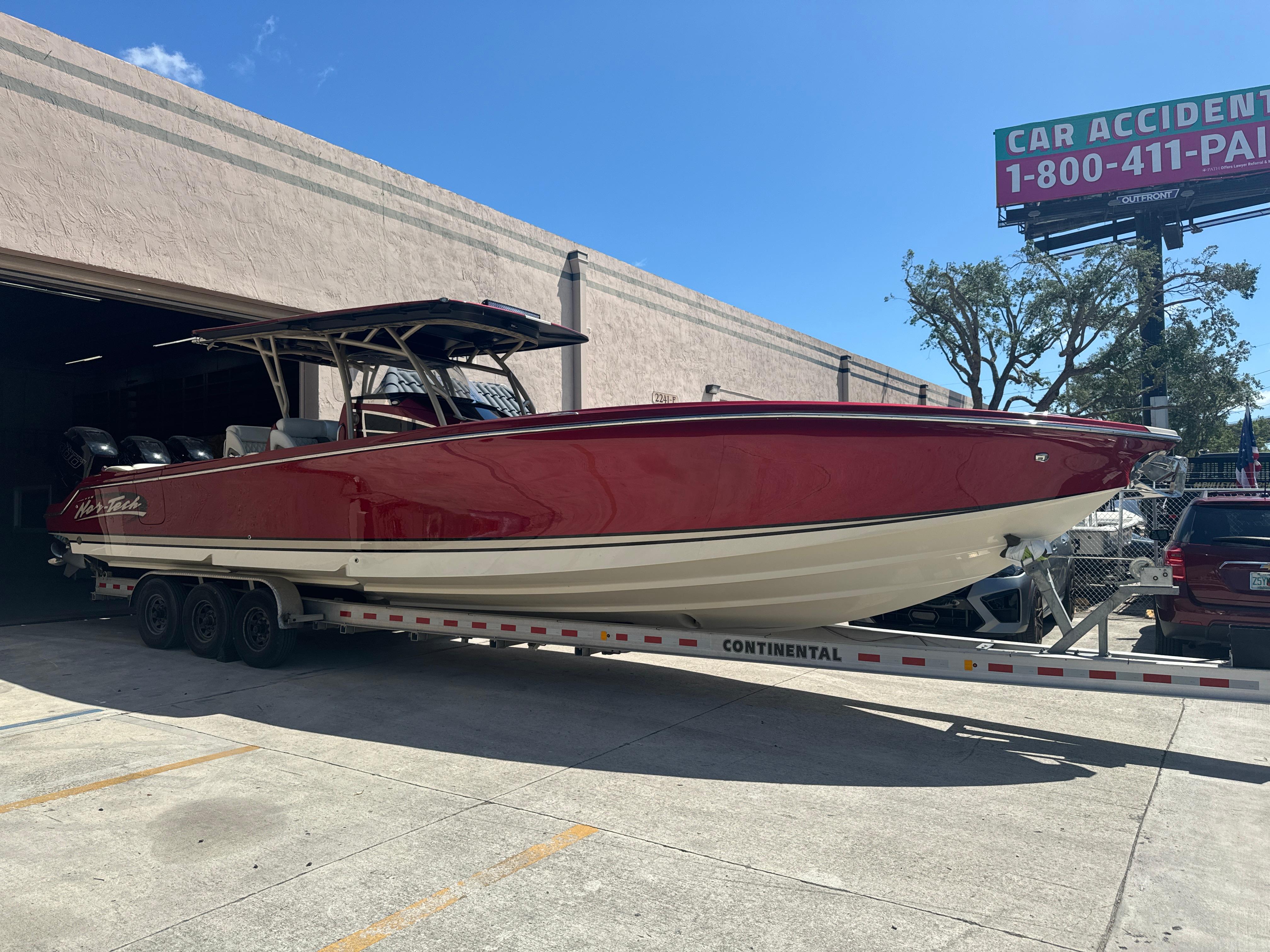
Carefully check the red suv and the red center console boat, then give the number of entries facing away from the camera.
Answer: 1

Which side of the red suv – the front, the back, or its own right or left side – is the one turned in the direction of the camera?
back

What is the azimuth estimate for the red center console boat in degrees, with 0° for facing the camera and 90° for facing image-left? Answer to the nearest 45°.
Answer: approximately 315°

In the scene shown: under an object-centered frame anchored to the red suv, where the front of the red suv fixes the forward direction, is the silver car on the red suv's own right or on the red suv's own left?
on the red suv's own left

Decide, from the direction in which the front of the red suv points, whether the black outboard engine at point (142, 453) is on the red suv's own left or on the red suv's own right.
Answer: on the red suv's own left

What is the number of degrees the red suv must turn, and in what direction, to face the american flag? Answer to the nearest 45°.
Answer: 0° — it already faces it

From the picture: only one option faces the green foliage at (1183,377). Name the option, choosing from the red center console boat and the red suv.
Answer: the red suv

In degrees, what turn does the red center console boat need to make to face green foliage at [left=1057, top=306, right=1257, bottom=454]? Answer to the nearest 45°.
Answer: approximately 90° to its left

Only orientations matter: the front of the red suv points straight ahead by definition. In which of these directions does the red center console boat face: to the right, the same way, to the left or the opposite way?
to the right

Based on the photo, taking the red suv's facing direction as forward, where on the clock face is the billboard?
The billboard is roughly at 12 o'clock from the red suv.

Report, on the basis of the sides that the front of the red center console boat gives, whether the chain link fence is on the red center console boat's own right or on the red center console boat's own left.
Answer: on the red center console boat's own left
